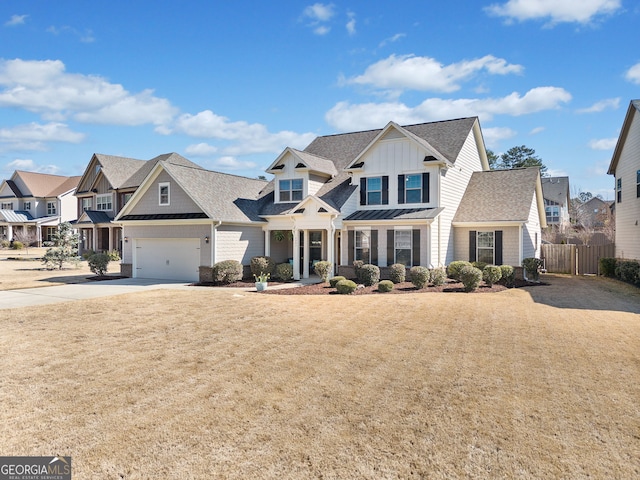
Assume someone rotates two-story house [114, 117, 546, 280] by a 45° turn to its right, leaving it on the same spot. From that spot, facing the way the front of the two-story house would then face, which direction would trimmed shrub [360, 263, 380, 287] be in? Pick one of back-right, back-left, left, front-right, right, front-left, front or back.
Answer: left

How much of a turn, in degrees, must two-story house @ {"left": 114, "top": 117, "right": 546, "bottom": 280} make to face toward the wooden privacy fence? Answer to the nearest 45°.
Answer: approximately 135° to its left

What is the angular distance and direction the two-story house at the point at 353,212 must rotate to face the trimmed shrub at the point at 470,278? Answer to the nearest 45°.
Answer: approximately 90° to its left

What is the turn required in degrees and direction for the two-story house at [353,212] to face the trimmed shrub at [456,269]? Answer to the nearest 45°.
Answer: approximately 90° to its left

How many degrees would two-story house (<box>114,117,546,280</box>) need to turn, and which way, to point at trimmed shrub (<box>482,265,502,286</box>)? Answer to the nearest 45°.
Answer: approximately 90° to its left

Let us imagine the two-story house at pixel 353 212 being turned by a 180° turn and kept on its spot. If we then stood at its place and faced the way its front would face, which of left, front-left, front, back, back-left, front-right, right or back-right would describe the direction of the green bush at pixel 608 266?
front-right

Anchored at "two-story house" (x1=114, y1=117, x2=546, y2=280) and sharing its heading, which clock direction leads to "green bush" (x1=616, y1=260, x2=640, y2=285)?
The green bush is roughly at 8 o'clock from the two-story house.

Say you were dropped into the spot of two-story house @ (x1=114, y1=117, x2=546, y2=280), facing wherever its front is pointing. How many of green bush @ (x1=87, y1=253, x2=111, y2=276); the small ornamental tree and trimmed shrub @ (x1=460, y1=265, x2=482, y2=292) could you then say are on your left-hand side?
1

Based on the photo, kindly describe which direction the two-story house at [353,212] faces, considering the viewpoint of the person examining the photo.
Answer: facing the viewer and to the left of the viewer
